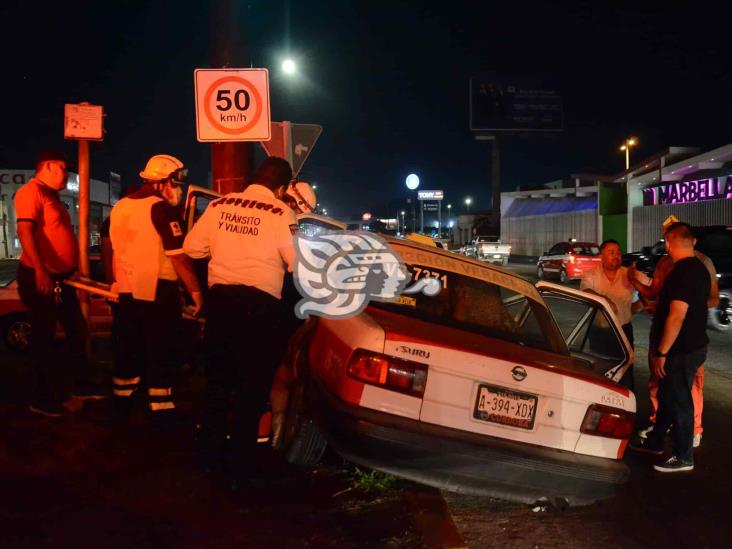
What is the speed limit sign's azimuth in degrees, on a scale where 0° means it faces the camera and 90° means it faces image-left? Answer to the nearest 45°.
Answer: approximately 0°

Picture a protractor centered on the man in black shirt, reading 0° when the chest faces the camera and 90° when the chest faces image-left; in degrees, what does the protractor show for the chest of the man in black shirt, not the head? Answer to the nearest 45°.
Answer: approximately 90°

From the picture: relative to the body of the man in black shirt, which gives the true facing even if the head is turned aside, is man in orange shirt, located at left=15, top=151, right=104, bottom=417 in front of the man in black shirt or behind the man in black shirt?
in front

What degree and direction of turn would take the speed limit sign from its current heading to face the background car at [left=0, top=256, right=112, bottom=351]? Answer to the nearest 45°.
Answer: approximately 135° to its right

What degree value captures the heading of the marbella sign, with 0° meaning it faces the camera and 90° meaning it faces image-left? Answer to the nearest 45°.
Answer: approximately 45°

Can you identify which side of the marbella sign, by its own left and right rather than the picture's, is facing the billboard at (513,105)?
right

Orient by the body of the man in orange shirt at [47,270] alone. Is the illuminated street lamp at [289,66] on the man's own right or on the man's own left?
on the man's own left

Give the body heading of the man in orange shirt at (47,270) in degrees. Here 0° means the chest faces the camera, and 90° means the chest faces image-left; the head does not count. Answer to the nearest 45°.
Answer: approximately 270°

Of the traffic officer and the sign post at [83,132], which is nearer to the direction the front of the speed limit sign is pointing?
the traffic officer

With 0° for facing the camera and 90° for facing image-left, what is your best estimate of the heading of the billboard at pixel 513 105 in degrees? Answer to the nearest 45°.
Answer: approximately 0°

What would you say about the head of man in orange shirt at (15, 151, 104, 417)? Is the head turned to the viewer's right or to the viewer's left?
to the viewer's right

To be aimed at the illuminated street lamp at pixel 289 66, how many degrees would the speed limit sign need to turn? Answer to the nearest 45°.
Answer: approximately 180°
